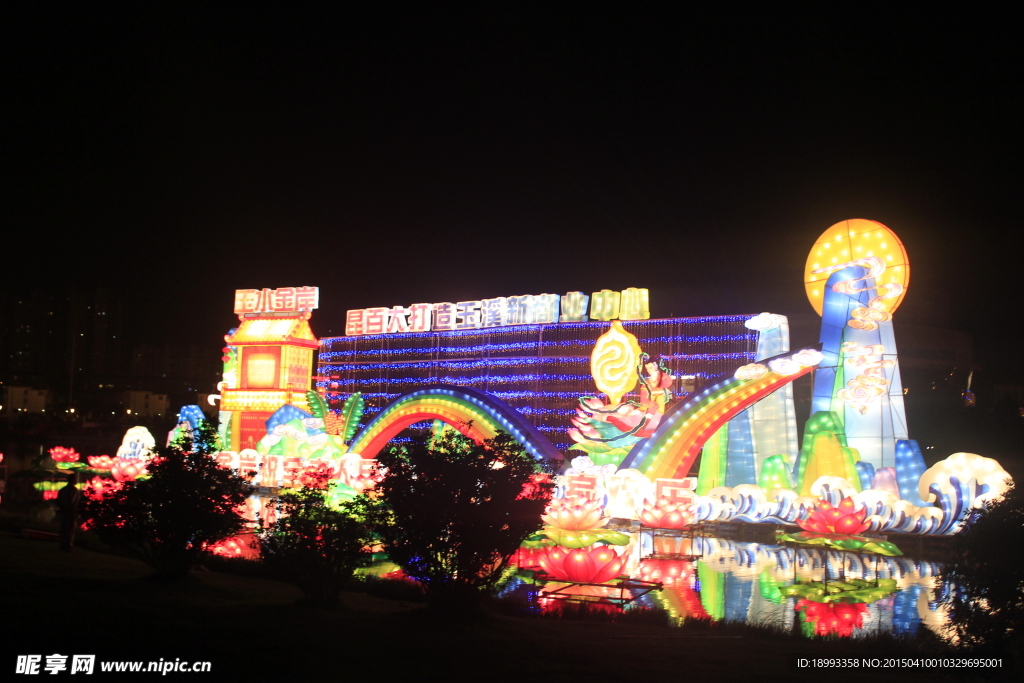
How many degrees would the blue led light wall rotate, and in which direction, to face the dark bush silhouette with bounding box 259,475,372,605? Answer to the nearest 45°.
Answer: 0° — it already faces it

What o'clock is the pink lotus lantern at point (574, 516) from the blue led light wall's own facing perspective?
The pink lotus lantern is roughly at 12 o'clock from the blue led light wall.

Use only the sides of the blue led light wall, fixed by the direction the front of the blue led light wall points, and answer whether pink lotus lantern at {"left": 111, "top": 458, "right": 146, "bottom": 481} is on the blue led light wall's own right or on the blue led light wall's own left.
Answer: on the blue led light wall's own right

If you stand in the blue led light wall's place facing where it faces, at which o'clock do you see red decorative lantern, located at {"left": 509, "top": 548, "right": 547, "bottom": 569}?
The red decorative lantern is roughly at 12 o'clock from the blue led light wall.

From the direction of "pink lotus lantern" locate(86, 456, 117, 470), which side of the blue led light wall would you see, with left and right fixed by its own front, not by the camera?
right

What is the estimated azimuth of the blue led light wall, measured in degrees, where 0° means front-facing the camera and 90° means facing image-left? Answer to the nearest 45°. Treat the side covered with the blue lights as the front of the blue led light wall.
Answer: approximately 0°

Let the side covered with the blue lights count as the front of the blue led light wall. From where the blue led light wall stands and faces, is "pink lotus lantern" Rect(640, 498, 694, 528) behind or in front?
in front

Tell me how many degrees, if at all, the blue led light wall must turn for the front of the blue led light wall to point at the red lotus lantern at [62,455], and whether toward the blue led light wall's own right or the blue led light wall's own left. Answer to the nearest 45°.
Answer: approximately 90° to the blue led light wall's own right

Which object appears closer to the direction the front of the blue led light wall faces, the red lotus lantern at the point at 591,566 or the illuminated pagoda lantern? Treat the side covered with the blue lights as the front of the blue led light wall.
the red lotus lantern

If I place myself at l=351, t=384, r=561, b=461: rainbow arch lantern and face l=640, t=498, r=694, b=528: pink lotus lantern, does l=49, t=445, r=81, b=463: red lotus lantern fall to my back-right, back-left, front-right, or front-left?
back-right

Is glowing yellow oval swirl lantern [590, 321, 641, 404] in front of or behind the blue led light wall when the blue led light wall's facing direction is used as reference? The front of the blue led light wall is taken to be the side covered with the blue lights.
in front

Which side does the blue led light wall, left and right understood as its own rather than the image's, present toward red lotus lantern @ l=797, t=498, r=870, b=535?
left
